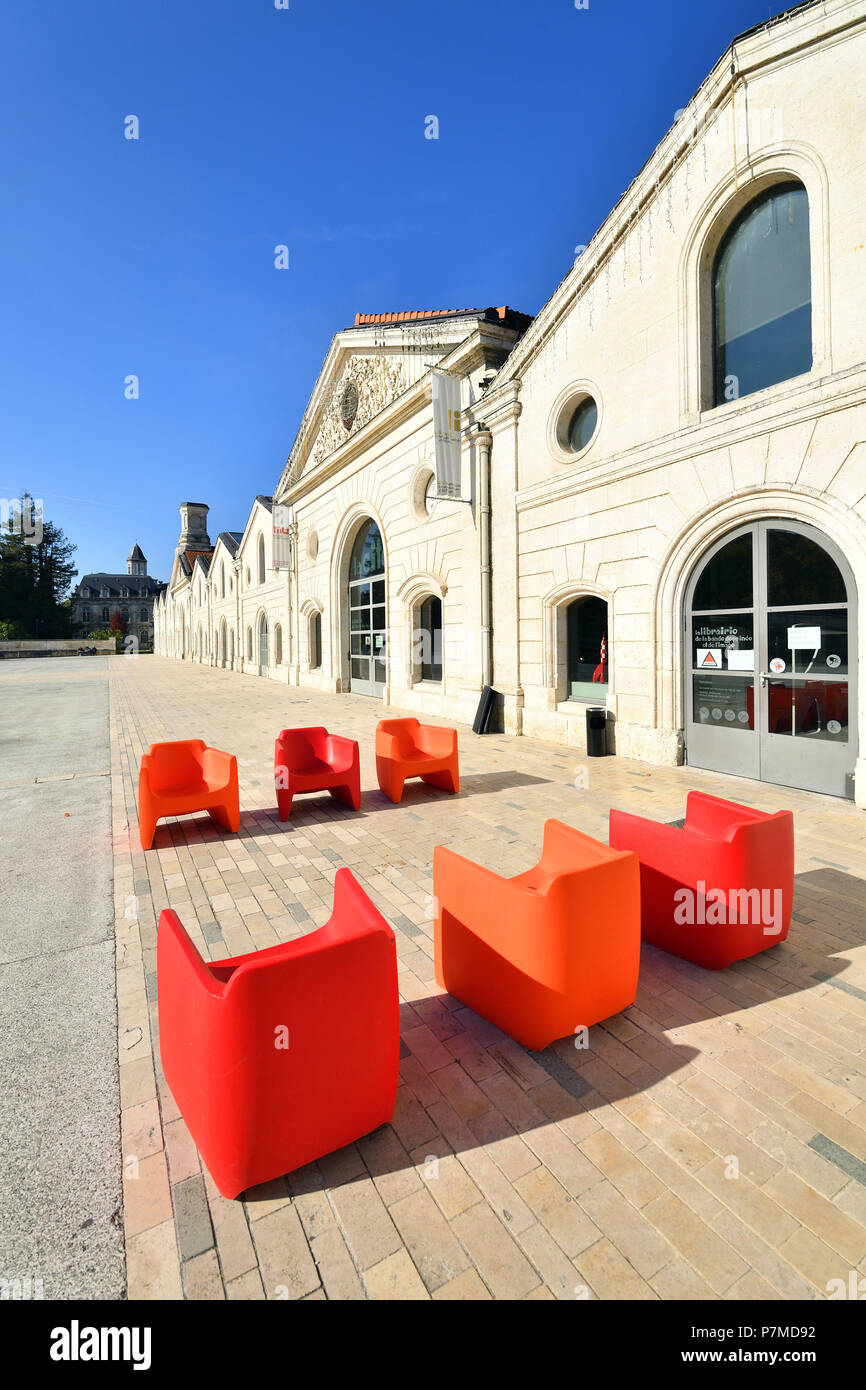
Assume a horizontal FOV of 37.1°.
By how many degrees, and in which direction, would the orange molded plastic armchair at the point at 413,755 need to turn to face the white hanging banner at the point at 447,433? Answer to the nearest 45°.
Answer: approximately 135° to its left

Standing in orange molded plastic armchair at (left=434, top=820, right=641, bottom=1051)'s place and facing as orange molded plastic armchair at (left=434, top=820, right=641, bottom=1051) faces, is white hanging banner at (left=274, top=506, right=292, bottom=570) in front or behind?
in front

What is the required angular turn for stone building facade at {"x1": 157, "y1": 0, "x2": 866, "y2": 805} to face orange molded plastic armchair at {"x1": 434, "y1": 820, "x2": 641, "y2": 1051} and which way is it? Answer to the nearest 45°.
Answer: approximately 45° to its left

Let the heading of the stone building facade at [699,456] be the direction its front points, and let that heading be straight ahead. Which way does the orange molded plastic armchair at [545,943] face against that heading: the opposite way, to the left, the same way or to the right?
to the right

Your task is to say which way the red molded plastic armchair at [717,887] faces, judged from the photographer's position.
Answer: facing away from the viewer and to the left of the viewer

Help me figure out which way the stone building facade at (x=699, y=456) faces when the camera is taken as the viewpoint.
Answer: facing the viewer and to the left of the viewer

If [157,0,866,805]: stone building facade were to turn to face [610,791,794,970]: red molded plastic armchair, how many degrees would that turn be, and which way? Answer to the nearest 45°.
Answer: approximately 45° to its left

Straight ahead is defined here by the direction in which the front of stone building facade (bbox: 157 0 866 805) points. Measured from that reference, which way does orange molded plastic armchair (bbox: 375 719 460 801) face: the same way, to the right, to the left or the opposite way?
to the left

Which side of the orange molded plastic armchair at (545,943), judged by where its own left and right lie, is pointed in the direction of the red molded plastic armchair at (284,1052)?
left

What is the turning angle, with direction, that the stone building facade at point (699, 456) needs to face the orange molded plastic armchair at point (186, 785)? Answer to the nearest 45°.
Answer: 0° — it already faces it

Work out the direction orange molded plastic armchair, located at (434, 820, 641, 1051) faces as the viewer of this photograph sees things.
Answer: facing away from the viewer and to the left of the viewer

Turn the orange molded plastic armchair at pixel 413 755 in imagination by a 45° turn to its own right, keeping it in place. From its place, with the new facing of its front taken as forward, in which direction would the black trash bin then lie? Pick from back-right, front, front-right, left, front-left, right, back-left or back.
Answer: back-left

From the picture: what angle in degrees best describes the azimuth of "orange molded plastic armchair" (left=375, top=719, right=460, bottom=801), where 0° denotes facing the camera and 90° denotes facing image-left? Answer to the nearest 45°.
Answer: approximately 315°

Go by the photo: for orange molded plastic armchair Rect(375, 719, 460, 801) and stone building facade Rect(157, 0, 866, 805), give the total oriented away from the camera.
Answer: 0

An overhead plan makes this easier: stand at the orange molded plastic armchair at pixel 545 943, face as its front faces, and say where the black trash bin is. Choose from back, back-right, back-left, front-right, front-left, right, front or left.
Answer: front-right

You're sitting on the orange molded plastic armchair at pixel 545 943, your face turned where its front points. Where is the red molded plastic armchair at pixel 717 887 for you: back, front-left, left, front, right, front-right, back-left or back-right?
right
